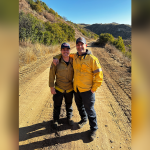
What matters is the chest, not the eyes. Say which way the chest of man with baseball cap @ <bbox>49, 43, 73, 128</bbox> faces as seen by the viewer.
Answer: toward the camera
